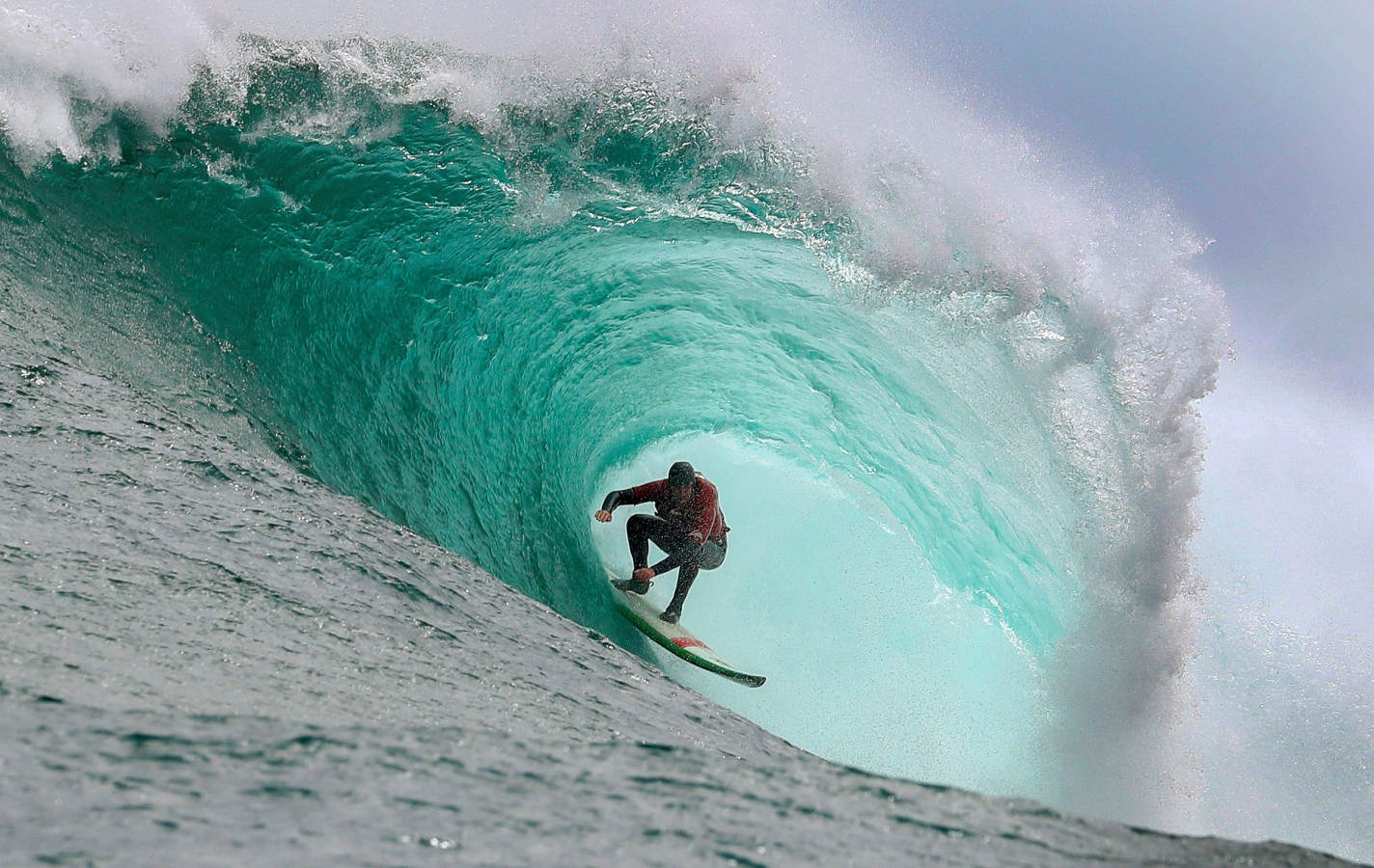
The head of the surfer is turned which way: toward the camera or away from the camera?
toward the camera

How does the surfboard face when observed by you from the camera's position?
facing the viewer and to the right of the viewer
